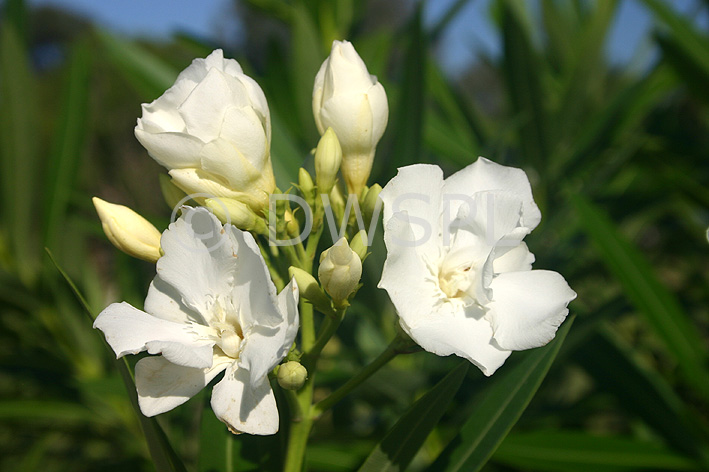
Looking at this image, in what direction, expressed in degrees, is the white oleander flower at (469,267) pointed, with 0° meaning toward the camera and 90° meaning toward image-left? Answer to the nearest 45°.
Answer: approximately 0°

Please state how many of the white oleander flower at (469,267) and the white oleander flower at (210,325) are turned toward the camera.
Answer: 2
